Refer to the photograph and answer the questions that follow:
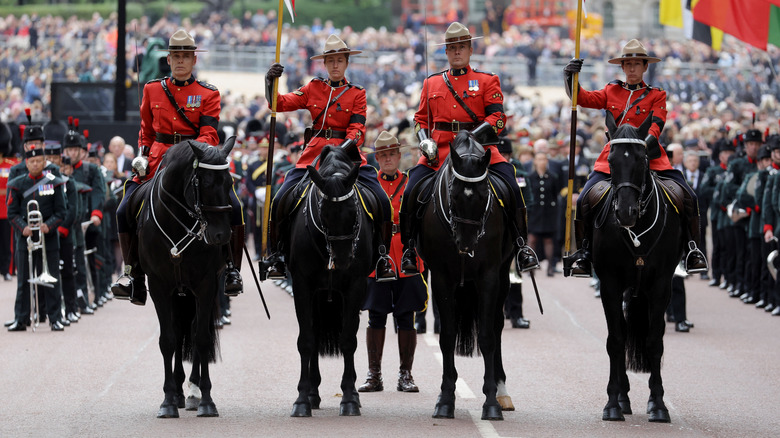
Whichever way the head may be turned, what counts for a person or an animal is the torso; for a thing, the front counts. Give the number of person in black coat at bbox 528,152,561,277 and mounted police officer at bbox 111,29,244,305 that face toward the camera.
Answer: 2

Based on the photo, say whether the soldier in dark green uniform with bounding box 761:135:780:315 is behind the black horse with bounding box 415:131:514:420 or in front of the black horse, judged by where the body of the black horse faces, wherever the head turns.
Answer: behind

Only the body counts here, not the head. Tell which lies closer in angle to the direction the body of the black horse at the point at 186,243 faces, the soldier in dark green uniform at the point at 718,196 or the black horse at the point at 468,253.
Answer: the black horse
